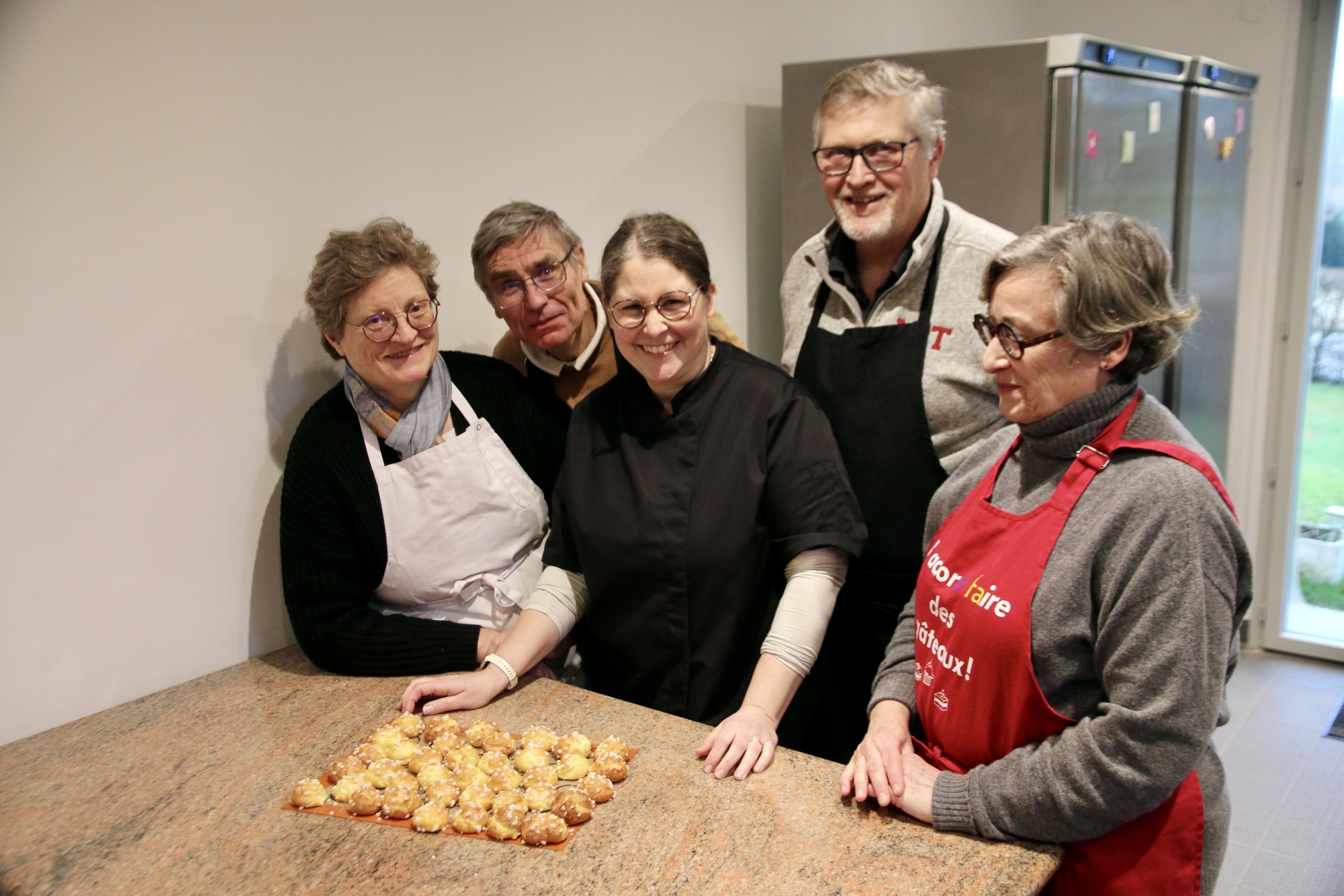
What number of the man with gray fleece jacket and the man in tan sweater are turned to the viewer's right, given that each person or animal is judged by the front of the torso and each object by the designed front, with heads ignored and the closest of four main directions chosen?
0

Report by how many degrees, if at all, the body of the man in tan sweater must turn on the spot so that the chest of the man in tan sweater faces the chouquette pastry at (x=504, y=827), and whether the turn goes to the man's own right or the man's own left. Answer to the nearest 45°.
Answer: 0° — they already face it

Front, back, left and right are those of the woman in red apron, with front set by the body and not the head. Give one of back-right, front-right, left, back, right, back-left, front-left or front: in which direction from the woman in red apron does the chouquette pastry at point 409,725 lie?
front-right

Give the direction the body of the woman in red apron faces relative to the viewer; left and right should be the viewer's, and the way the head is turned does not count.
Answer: facing the viewer and to the left of the viewer

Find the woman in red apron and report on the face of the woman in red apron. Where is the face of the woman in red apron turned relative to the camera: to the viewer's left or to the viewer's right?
to the viewer's left

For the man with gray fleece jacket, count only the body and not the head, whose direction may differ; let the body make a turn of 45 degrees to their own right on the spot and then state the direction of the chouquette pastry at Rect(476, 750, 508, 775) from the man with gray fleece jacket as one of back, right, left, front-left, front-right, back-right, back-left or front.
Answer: front-left

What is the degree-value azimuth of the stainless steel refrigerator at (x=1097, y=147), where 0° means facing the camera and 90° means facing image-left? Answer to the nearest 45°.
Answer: approximately 315°

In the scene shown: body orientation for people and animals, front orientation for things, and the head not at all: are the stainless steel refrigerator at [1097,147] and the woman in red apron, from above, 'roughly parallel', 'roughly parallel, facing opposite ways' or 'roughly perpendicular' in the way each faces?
roughly perpendicular

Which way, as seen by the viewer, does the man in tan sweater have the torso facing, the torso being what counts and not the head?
toward the camera

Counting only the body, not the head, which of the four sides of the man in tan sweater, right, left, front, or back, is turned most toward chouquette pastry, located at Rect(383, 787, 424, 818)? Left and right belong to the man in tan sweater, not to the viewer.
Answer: front

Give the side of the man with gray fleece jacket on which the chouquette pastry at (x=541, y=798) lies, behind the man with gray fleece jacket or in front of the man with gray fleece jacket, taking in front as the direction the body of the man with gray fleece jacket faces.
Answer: in front
